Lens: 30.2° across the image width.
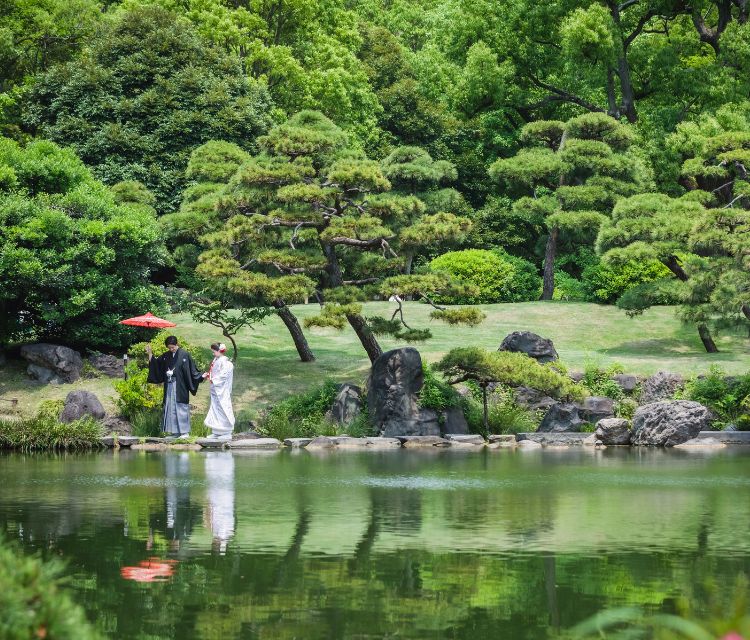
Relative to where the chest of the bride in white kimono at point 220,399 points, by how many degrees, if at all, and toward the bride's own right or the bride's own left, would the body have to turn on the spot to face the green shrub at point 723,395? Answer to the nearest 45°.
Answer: approximately 180°

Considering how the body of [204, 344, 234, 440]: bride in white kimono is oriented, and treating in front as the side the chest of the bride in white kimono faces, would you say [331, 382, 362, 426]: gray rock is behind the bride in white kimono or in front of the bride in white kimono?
behind

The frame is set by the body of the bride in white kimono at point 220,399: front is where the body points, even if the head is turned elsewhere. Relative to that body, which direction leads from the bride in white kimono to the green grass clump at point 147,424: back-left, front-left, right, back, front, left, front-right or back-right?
front-right

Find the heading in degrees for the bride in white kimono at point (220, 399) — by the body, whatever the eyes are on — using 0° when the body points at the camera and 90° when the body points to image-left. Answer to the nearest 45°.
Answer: approximately 90°

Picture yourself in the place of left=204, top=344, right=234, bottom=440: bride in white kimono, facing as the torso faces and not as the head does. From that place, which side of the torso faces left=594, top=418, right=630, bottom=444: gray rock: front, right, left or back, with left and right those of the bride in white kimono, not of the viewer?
back

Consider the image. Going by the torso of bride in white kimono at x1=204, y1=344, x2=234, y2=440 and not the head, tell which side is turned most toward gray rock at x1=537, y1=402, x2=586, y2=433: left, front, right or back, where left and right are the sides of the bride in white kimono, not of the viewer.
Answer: back

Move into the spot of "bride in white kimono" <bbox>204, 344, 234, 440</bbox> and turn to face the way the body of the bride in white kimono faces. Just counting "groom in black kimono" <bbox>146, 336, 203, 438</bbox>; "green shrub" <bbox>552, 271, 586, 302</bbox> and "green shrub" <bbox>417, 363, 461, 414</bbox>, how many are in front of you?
1

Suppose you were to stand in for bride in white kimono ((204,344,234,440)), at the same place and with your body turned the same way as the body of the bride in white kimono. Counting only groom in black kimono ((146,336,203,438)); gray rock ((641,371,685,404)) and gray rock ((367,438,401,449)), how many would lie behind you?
2

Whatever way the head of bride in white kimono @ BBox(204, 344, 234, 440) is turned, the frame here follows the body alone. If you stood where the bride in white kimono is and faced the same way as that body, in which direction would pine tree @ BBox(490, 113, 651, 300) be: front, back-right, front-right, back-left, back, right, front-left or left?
back-right

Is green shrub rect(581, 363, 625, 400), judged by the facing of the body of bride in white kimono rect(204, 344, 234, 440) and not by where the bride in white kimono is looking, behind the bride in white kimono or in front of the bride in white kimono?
behind

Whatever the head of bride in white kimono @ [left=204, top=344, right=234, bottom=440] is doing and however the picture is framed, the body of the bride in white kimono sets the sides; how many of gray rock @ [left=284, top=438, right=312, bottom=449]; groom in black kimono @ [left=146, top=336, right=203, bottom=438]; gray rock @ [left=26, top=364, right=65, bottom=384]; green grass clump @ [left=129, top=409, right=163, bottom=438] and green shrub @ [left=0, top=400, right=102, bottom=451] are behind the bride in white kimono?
1

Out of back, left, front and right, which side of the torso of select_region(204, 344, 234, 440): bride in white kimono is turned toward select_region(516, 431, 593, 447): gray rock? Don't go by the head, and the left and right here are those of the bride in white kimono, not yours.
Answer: back

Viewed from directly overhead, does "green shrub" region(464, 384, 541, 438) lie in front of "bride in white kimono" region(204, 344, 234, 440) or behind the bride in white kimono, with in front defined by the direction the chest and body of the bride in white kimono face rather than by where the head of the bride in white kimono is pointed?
behind

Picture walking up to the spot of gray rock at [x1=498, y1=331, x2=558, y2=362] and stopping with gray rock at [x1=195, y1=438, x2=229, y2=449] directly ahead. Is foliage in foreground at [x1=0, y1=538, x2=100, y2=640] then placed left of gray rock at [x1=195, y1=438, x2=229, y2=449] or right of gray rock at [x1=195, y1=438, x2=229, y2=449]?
left

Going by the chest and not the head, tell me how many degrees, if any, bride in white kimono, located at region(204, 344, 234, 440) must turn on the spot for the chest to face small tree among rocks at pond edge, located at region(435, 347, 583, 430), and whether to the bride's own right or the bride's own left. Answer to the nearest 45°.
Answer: approximately 180°

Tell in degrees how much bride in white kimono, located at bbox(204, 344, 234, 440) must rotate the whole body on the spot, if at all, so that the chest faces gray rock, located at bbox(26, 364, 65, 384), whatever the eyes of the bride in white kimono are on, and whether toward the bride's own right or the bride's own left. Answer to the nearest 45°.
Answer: approximately 45° to the bride's own right

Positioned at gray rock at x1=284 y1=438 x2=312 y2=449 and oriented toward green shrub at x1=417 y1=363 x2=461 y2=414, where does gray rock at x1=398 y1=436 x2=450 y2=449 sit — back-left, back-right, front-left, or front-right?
front-right

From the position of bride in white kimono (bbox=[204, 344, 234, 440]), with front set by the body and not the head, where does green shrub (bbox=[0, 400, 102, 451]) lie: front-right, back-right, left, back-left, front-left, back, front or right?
front

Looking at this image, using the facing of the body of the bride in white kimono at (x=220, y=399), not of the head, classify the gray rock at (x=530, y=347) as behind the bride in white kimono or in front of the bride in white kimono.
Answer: behind

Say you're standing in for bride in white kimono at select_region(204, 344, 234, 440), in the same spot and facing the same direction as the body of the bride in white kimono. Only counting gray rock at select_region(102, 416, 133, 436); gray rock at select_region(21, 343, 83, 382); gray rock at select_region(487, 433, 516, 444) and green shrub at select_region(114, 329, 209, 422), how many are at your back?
1

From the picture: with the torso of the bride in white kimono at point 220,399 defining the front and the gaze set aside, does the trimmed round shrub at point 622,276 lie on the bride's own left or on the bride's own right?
on the bride's own right
